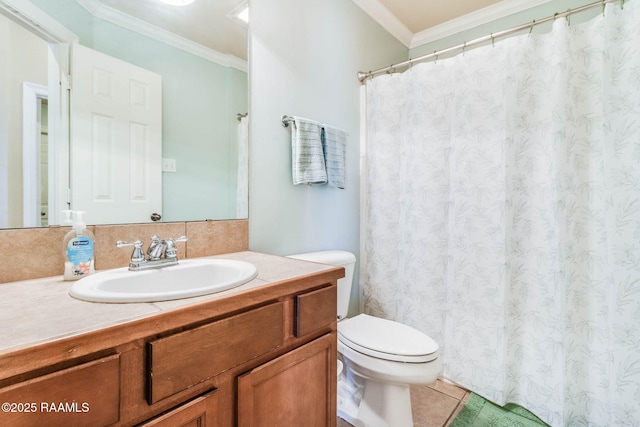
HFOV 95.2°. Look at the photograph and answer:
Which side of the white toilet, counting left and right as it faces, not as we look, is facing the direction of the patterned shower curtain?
left

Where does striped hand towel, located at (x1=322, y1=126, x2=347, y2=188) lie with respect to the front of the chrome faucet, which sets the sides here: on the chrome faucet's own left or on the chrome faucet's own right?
on the chrome faucet's own left

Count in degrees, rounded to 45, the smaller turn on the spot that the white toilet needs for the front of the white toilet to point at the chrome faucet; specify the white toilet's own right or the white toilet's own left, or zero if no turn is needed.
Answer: approximately 90° to the white toilet's own right

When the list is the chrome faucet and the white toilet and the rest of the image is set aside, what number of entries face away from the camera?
0

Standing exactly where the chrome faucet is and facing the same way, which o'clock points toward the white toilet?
The white toilet is roughly at 11 o'clock from the chrome faucet.

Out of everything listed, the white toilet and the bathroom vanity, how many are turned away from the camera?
0

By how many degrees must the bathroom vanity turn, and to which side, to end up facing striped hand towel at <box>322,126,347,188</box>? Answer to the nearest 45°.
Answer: approximately 90° to its left

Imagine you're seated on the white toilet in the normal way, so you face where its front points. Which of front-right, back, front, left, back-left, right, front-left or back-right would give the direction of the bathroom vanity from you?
right

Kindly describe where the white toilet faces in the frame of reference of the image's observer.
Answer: facing the viewer and to the right of the viewer
